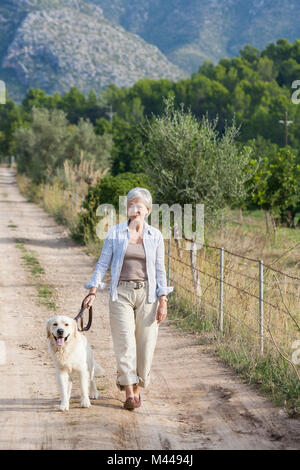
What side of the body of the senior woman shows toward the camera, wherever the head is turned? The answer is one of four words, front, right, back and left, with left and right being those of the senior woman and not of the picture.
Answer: front

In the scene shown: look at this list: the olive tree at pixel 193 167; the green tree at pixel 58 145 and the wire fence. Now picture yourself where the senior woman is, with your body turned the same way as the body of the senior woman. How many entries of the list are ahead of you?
0

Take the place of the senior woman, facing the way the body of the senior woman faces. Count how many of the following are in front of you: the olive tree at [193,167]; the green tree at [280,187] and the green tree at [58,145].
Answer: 0

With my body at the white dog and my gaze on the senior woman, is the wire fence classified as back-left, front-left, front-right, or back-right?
front-left

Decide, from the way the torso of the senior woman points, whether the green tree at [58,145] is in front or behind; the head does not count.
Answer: behind

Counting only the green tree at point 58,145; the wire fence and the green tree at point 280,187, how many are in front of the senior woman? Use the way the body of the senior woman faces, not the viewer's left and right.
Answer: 0

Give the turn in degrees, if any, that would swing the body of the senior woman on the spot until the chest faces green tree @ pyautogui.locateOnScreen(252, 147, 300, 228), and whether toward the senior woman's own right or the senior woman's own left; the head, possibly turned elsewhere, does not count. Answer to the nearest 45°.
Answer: approximately 180°

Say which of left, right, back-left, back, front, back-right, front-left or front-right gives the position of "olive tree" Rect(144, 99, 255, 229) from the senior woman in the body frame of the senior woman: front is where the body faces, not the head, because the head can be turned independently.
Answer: back

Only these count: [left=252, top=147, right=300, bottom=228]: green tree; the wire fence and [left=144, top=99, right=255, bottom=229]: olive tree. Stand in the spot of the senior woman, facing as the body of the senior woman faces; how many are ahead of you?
0

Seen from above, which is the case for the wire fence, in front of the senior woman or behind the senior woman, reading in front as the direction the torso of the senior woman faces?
behind

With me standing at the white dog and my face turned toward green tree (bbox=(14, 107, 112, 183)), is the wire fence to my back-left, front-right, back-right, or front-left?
front-right
